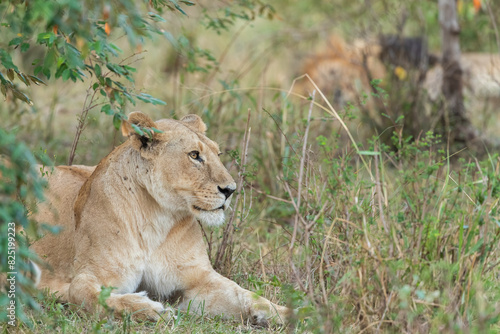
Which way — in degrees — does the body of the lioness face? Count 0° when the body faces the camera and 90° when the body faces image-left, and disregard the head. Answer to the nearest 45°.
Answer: approximately 315°

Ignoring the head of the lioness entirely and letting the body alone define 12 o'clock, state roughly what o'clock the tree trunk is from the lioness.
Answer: The tree trunk is roughly at 9 o'clock from the lioness.
